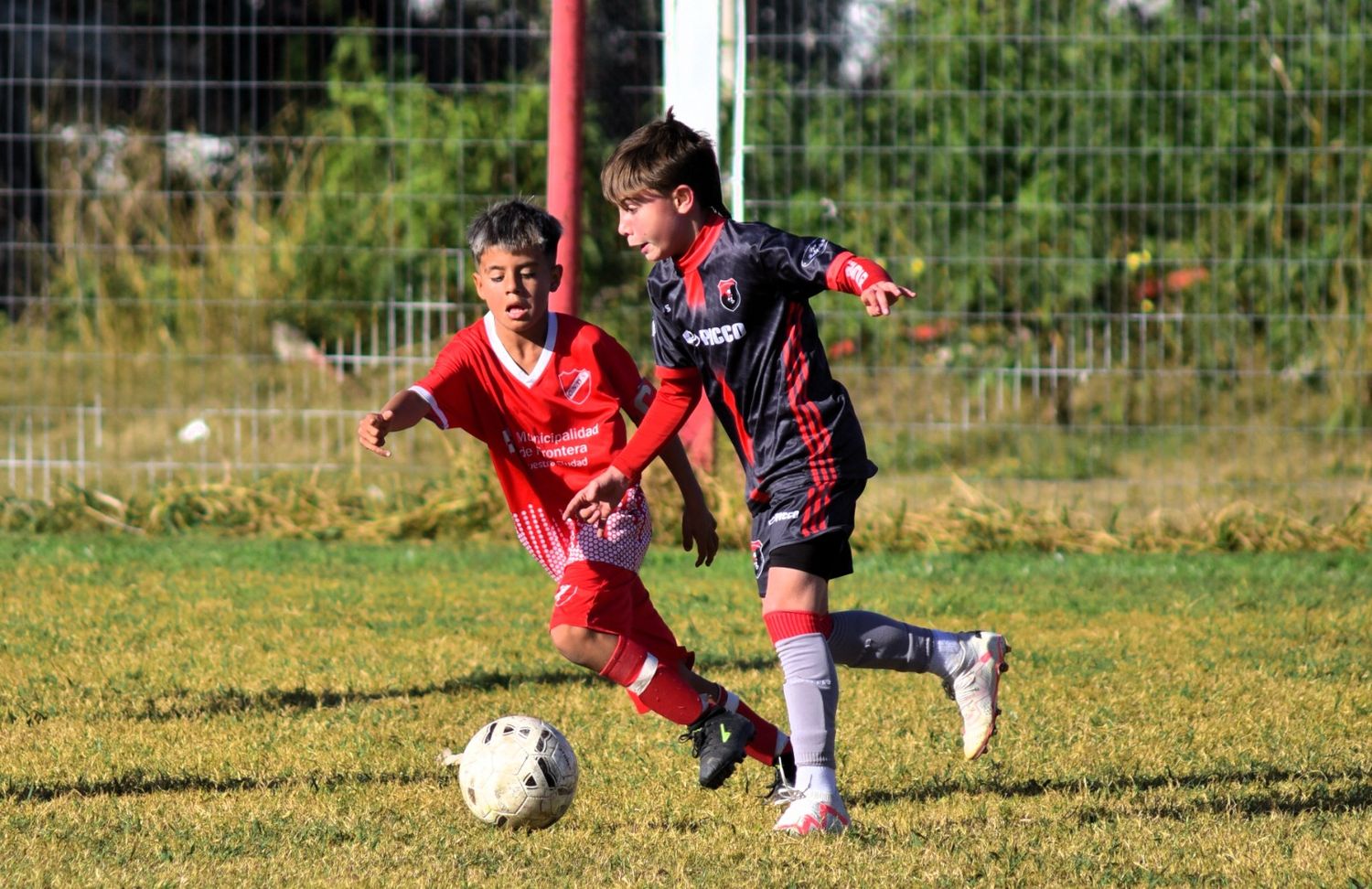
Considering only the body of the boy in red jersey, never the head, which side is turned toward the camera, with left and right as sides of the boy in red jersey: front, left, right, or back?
front

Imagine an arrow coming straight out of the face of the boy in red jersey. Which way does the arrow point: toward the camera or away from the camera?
toward the camera

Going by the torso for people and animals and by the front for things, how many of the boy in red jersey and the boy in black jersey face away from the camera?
0

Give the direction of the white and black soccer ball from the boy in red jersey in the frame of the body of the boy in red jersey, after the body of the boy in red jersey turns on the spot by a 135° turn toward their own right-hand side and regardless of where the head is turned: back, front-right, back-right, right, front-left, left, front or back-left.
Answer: back-left

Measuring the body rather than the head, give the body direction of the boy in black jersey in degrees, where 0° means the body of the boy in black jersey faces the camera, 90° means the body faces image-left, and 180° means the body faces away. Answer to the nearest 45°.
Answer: approximately 45°

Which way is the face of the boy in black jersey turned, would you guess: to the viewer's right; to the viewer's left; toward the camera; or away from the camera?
to the viewer's left
